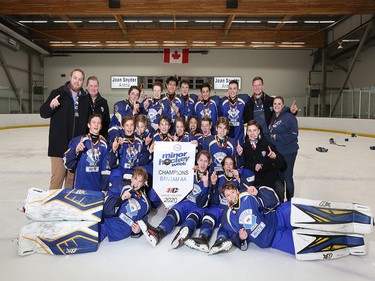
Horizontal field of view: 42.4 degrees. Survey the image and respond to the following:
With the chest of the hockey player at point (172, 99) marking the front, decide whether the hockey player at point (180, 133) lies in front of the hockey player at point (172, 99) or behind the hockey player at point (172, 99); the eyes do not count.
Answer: in front

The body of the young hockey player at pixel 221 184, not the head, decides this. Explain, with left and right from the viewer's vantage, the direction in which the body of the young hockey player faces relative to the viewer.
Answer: facing the viewer

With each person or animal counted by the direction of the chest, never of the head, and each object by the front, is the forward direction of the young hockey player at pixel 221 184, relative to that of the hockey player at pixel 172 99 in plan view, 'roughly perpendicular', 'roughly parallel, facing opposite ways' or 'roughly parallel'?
roughly parallel

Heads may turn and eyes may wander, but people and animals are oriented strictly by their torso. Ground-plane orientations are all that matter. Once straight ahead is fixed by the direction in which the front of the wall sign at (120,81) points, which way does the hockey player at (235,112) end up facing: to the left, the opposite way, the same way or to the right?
the same way

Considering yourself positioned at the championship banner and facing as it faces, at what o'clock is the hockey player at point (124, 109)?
The hockey player is roughly at 5 o'clock from the championship banner.

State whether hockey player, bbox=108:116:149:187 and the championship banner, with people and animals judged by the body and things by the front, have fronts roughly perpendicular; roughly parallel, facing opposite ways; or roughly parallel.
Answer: roughly parallel

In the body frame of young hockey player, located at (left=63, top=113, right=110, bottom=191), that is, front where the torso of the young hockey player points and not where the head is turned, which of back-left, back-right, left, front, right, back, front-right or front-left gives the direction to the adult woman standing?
left

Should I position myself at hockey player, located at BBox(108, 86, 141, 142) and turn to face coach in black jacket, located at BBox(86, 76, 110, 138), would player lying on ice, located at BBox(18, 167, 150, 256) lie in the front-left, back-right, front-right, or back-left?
front-left

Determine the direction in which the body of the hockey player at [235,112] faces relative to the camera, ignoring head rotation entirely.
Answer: toward the camera

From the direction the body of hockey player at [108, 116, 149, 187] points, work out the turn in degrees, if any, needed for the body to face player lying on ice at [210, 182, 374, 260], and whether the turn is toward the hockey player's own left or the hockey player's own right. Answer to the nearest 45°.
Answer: approximately 45° to the hockey player's own left

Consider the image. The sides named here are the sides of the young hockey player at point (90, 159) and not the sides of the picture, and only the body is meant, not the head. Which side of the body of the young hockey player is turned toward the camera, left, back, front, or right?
front

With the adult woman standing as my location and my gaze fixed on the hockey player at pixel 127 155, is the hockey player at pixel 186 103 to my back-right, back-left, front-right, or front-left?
front-right

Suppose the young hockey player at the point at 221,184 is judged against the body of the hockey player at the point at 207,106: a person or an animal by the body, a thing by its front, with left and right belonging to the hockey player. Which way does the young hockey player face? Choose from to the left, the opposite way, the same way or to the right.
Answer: the same way

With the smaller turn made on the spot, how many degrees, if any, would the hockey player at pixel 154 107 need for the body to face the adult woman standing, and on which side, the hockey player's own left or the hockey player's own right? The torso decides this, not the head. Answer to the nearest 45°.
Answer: approximately 45° to the hockey player's own left

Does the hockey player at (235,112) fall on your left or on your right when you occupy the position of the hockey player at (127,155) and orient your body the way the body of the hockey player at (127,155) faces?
on your left

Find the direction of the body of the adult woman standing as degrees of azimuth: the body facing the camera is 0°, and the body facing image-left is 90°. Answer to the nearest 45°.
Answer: approximately 45°

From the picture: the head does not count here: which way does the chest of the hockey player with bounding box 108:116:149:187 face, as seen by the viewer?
toward the camera

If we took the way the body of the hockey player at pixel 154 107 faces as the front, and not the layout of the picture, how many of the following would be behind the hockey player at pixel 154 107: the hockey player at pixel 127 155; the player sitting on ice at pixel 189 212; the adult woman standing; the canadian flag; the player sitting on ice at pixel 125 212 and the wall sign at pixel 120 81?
2
